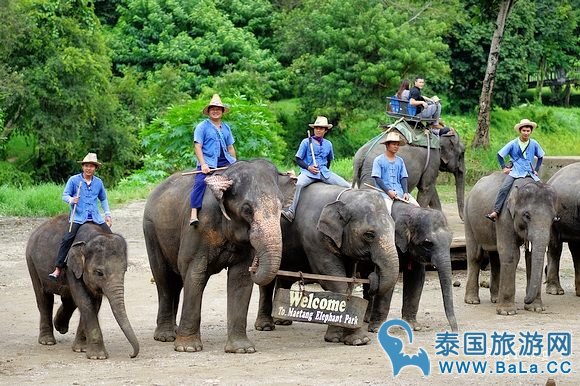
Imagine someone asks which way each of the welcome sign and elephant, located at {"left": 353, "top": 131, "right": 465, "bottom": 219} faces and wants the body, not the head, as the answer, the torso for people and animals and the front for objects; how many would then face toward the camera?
1

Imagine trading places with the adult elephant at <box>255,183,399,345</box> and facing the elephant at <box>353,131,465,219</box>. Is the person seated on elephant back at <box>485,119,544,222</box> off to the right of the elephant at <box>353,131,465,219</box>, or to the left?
right

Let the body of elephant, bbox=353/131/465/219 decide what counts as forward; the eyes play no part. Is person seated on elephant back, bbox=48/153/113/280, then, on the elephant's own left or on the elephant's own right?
on the elephant's own right

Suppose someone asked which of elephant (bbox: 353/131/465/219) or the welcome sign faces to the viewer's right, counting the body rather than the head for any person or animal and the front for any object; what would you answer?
the elephant

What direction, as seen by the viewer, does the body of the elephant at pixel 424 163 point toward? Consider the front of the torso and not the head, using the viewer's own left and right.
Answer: facing to the right of the viewer

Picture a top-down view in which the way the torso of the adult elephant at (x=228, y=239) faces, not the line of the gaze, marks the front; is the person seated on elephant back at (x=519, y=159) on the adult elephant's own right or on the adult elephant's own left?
on the adult elephant's own left

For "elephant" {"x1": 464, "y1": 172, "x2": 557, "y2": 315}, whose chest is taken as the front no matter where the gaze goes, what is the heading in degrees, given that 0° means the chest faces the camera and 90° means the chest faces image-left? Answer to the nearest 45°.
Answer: approximately 315°
